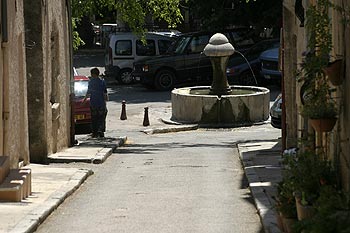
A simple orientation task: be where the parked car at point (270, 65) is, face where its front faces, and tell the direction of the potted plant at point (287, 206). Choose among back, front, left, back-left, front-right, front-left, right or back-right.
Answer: front-left

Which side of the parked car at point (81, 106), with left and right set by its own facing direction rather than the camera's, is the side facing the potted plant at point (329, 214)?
back

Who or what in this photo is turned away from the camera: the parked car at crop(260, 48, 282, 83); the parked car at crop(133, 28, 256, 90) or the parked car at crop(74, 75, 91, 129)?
the parked car at crop(74, 75, 91, 129)

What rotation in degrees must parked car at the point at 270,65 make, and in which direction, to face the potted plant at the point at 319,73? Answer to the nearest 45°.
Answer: approximately 45° to its left

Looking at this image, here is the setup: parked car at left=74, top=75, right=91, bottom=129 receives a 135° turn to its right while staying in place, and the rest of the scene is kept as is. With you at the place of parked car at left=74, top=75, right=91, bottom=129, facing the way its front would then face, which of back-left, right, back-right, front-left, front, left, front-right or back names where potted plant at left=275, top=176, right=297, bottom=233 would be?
front-right

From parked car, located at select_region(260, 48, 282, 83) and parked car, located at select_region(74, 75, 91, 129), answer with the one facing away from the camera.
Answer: parked car, located at select_region(74, 75, 91, 129)

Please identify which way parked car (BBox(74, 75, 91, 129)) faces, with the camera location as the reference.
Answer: facing away from the viewer

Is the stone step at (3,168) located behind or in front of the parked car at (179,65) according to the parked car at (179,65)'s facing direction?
in front
